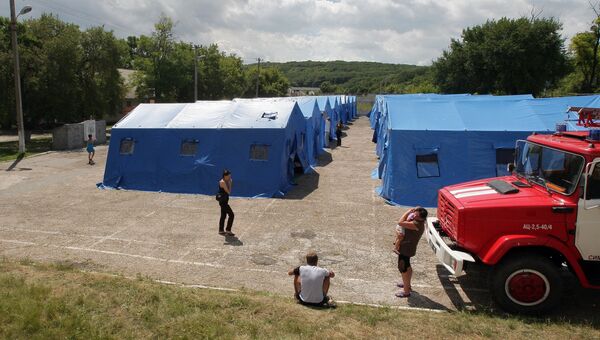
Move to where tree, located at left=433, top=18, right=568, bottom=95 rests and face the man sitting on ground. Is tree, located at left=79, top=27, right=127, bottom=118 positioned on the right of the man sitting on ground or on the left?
right

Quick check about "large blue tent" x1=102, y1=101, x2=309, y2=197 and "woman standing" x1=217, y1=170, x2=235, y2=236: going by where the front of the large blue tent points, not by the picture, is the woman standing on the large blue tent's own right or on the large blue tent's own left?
on the large blue tent's own right

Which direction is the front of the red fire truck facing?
to the viewer's left

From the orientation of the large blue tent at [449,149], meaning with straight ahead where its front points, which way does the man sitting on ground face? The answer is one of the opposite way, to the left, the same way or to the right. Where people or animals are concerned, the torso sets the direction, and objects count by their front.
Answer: to the right

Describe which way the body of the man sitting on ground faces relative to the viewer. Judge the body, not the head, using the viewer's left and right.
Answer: facing away from the viewer

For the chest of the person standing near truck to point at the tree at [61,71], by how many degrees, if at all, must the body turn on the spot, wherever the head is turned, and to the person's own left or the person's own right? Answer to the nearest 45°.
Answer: approximately 45° to the person's own right

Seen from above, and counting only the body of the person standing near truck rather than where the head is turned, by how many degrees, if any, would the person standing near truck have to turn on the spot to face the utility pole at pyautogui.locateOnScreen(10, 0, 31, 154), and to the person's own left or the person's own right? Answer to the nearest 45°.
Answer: approximately 45° to the person's own right

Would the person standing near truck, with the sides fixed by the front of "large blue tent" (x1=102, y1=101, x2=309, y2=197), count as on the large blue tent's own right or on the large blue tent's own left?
on the large blue tent's own right

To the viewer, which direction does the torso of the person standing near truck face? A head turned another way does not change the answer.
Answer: to the viewer's left

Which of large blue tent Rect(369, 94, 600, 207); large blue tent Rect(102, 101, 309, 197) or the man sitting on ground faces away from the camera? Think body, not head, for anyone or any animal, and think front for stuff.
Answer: the man sitting on ground

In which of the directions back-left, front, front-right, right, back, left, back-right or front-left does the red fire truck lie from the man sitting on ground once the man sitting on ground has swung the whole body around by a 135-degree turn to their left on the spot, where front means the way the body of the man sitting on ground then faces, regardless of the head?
back-left
